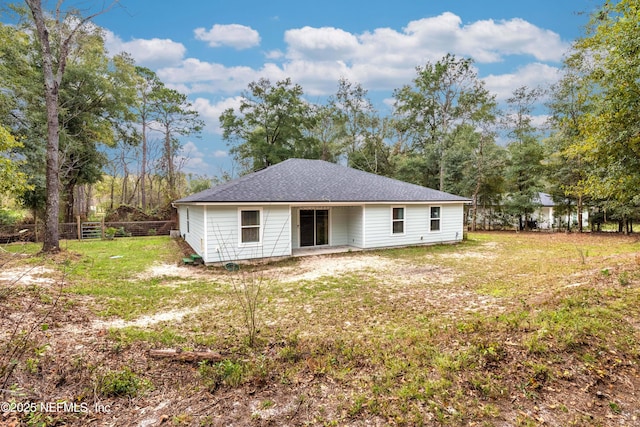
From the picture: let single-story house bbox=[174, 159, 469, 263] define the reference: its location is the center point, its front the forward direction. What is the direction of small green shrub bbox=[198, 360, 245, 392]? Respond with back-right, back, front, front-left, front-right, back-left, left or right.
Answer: back-left

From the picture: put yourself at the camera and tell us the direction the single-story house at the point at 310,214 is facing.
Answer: facing away from the viewer and to the left of the viewer

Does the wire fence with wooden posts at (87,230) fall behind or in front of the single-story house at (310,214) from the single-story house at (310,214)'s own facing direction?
in front

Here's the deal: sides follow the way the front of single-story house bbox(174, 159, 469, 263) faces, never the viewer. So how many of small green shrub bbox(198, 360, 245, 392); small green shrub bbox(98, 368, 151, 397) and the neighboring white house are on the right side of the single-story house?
1

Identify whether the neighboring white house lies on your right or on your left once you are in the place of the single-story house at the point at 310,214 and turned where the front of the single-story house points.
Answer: on your right

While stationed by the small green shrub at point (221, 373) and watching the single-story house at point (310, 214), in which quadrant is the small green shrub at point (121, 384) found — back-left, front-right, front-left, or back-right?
back-left

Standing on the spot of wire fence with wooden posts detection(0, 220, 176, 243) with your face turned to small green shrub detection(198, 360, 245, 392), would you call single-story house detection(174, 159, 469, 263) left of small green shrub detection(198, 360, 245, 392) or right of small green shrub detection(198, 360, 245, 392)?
left

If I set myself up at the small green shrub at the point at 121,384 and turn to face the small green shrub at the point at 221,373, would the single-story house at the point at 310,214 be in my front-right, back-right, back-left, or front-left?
front-left

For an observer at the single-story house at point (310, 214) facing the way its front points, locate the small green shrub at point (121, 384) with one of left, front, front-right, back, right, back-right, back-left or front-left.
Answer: back-left

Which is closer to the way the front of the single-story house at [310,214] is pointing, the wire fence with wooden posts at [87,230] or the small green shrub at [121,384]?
the wire fence with wooden posts

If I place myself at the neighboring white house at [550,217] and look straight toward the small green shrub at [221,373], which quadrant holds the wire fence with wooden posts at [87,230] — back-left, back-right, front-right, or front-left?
front-right
